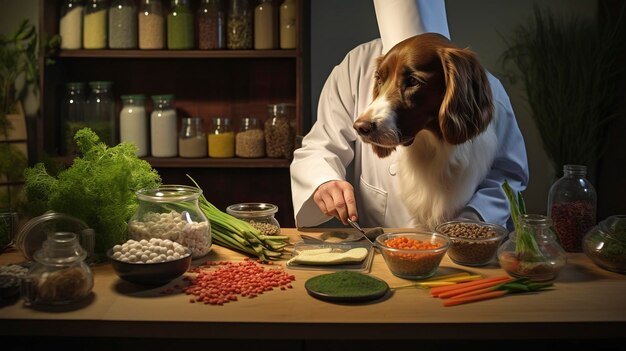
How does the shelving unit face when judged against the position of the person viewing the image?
facing the viewer

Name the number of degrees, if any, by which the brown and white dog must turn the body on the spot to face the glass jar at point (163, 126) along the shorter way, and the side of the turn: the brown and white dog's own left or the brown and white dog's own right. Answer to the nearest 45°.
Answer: approximately 90° to the brown and white dog's own right

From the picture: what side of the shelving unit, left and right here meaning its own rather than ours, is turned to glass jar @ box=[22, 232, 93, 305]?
front

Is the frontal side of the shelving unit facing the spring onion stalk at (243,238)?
yes

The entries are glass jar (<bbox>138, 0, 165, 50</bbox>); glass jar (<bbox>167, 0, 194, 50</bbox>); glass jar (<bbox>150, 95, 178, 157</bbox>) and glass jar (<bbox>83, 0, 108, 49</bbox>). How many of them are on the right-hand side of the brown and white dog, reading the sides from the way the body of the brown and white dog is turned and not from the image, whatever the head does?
4

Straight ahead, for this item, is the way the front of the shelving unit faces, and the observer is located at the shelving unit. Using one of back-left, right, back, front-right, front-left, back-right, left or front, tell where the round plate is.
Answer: front

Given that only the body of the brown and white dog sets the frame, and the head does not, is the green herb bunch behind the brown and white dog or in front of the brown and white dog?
in front

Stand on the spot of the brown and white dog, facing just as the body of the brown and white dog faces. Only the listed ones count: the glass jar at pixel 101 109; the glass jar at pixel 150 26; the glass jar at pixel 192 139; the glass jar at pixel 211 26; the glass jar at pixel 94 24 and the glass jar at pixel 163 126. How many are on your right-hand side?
6

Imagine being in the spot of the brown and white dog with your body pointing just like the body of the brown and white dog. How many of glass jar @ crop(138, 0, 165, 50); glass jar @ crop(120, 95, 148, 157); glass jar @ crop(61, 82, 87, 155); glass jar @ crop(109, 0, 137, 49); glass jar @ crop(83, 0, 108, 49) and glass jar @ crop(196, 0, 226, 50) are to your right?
6

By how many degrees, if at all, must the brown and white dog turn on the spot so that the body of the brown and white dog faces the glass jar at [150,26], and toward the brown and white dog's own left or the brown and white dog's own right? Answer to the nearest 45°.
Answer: approximately 90° to the brown and white dog's own right

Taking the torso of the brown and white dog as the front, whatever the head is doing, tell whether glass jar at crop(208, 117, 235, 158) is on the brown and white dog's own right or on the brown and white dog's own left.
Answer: on the brown and white dog's own right

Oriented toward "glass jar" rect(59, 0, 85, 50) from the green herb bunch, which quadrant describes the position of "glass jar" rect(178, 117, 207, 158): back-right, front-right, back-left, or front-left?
front-right

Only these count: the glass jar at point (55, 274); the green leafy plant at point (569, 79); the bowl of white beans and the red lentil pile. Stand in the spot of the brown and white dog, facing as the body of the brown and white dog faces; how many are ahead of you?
3

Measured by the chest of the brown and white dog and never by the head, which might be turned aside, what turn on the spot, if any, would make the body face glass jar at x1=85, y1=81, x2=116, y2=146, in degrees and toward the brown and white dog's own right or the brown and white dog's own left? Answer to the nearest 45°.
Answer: approximately 90° to the brown and white dog's own right

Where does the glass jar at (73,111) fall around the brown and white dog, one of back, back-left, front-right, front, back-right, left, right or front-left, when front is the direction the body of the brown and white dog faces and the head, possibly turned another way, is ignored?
right

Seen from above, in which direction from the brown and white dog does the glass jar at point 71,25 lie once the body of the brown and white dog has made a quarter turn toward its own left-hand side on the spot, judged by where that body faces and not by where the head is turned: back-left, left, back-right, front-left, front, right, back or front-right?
back

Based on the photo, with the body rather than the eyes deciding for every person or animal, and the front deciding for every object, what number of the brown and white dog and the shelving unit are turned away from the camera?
0
